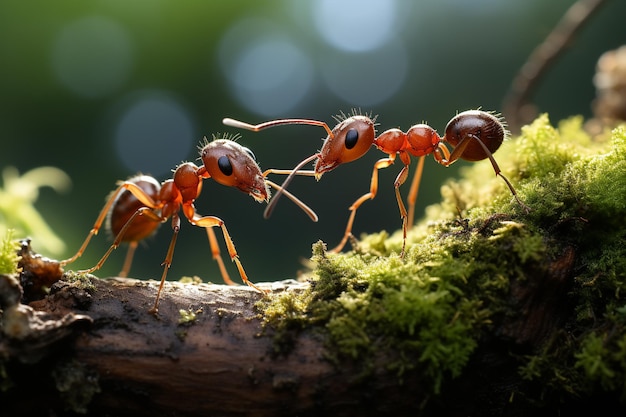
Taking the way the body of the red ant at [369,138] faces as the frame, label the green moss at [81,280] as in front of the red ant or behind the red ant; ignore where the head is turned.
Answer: in front

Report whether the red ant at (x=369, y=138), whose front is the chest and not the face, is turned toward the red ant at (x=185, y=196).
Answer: yes

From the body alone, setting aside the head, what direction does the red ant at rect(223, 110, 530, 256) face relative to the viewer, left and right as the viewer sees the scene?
facing to the left of the viewer
